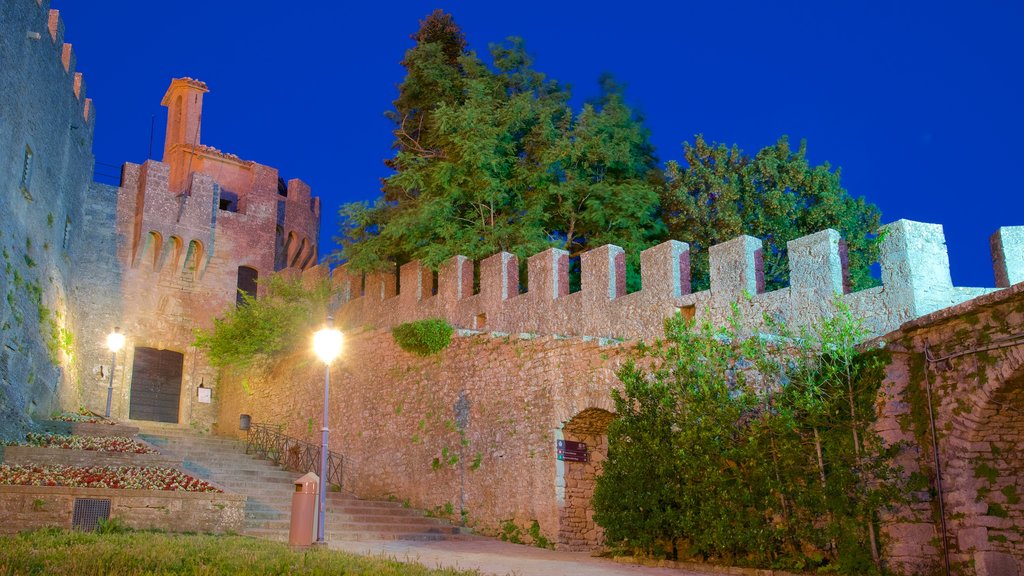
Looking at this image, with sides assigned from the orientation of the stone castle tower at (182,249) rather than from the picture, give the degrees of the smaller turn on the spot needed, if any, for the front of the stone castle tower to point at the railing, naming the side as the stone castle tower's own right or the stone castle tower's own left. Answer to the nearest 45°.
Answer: approximately 45° to the stone castle tower's own left

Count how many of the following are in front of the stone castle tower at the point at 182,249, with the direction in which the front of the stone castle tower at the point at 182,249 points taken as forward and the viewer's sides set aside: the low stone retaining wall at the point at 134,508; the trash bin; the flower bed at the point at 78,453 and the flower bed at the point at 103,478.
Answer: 4

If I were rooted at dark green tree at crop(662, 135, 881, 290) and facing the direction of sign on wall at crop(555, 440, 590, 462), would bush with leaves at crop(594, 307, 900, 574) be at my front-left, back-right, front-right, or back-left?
front-left

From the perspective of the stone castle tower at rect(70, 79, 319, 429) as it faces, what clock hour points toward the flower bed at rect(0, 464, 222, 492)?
The flower bed is roughly at 12 o'clock from the stone castle tower.

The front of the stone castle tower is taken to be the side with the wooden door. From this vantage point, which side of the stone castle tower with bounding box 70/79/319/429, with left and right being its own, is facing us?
front

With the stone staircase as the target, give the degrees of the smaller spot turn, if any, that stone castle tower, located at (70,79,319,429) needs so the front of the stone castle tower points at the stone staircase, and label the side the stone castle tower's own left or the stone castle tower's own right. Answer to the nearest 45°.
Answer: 0° — it already faces it

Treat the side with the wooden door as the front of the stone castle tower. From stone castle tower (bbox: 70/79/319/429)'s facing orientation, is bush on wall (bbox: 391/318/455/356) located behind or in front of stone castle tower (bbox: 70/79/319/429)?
in front

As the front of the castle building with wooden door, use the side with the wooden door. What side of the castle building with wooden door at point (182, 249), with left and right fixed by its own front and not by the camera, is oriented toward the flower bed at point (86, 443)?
front

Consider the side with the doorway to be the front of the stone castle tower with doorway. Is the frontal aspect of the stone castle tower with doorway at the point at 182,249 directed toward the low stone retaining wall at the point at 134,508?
yes

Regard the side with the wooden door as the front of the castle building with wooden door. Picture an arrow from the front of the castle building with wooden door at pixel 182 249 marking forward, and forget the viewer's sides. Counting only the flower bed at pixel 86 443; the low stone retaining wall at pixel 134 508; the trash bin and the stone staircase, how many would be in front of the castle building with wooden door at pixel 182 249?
4

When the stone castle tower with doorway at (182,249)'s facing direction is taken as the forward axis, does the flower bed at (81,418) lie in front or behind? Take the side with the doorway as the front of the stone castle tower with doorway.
in front

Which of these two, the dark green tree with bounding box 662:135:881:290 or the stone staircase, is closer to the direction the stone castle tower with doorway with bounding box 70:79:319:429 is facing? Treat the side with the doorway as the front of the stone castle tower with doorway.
the stone staircase

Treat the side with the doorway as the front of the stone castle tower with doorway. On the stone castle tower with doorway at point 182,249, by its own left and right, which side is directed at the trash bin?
front
